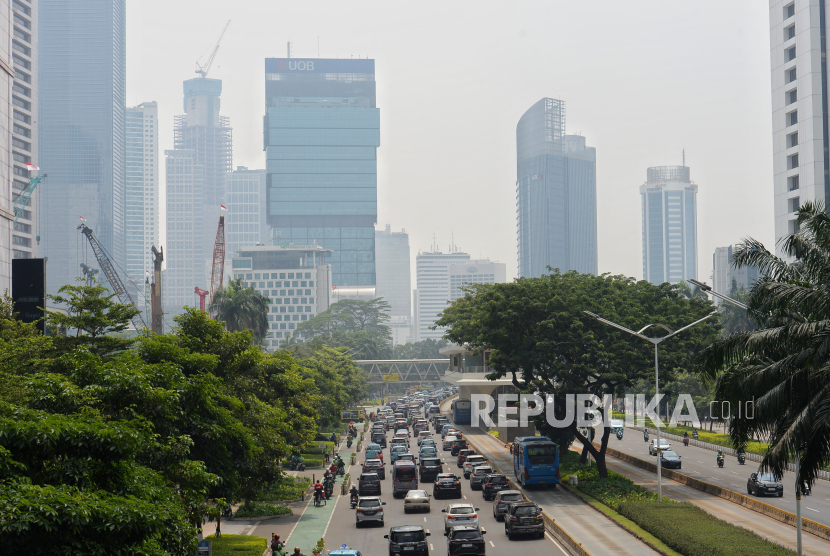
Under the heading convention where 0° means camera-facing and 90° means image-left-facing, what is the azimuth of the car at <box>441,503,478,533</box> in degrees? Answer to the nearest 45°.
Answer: approximately 180°

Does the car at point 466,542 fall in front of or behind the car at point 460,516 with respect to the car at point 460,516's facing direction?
behind

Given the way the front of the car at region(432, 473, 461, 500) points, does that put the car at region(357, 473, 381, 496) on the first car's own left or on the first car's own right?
on the first car's own left

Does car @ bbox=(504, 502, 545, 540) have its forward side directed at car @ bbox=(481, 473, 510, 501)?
yes

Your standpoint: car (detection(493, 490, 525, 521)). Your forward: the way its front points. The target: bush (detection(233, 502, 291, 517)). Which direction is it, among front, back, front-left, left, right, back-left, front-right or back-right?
front-left

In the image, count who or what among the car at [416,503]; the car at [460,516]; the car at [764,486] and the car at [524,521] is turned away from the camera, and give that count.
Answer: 3

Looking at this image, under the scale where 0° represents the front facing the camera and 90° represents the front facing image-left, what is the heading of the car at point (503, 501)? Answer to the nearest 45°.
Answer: approximately 135°

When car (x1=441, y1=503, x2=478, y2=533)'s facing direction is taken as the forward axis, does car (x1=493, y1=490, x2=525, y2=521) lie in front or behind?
in front

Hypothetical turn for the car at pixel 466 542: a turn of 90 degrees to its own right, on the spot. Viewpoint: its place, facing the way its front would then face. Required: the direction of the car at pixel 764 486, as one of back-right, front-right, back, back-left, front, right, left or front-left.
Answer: front-left

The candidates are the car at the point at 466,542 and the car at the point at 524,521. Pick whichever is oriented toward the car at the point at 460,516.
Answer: the car at the point at 466,542

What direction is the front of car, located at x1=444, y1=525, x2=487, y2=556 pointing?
away from the camera

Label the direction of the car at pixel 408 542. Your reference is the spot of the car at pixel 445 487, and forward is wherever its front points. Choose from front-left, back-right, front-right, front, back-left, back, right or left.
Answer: back

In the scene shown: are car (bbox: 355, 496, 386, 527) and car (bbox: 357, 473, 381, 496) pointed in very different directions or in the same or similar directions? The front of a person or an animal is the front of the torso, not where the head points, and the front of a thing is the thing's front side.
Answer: same or similar directions

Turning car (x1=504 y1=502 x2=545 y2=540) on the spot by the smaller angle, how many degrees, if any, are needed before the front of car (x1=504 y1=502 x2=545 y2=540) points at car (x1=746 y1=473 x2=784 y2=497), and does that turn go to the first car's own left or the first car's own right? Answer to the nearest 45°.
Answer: approximately 45° to the first car's own right

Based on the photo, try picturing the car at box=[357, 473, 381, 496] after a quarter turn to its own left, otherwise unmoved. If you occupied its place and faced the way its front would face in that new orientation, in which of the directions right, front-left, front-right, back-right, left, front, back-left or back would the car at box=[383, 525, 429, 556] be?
left

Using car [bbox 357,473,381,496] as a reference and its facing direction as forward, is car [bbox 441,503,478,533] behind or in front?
behind

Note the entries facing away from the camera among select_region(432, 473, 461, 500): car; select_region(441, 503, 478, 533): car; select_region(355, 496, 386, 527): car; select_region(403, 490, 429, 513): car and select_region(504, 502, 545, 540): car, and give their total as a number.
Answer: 5

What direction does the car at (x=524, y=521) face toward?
away from the camera

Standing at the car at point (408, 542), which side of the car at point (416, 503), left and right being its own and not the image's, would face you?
back

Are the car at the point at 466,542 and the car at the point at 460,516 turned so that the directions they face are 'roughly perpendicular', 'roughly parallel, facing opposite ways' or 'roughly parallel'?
roughly parallel
